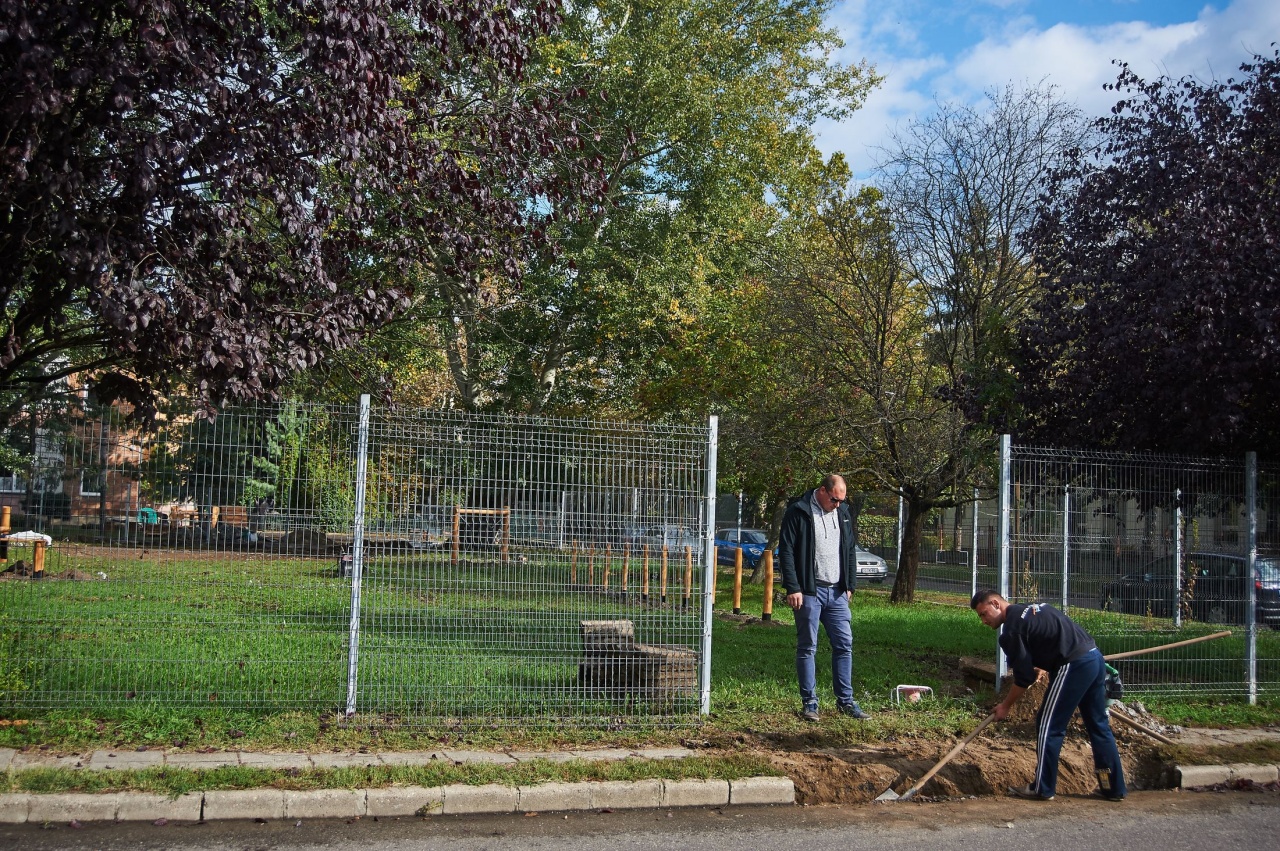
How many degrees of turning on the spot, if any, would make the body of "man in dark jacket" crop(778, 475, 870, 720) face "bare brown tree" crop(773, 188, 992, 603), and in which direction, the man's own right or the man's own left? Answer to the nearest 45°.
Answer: approximately 135° to the man's own left

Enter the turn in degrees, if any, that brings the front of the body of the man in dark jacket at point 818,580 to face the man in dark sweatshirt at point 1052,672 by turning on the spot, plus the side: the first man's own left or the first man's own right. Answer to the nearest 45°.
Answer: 0° — they already face them

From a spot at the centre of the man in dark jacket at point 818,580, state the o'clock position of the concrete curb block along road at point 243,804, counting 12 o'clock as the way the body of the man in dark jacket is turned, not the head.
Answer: The concrete curb block along road is roughly at 3 o'clock from the man in dark jacket.

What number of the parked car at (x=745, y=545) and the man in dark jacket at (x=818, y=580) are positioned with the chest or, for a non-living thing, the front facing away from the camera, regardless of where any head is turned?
0

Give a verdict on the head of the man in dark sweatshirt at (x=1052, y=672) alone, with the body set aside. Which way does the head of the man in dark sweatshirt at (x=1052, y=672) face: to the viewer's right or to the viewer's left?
to the viewer's left

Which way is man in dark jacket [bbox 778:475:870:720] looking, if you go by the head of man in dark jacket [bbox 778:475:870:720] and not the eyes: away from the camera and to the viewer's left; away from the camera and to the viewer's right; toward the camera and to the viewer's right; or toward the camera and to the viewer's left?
toward the camera and to the viewer's right

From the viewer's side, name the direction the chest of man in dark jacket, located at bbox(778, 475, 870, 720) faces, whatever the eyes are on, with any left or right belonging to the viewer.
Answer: facing the viewer and to the right of the viewer

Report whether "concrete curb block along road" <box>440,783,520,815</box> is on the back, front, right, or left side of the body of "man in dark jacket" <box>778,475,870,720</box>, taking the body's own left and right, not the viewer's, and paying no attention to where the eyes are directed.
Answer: right

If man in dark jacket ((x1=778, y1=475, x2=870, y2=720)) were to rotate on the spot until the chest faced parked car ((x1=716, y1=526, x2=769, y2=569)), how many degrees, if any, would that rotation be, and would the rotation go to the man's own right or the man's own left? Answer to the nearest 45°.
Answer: approximately 135° to the man's own left

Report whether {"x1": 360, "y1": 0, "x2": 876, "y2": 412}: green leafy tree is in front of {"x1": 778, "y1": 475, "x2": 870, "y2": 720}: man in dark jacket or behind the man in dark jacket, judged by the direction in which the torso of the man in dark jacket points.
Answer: behind

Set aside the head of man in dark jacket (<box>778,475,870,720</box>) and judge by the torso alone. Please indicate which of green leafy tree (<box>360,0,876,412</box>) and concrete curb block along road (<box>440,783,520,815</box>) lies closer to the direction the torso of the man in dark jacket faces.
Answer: the concrete curb block along road
